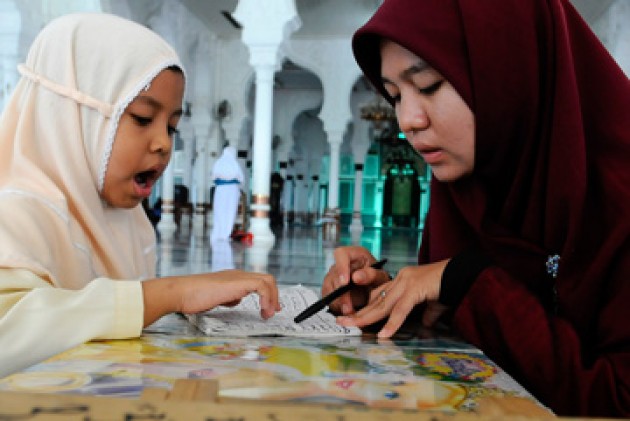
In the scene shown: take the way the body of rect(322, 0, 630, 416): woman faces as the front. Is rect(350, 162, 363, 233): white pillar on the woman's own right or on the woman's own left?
on the woman's own right

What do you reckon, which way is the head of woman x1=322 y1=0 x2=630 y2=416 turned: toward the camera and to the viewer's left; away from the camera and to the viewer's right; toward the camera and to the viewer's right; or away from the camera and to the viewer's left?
toward the camera and to the viewer's left

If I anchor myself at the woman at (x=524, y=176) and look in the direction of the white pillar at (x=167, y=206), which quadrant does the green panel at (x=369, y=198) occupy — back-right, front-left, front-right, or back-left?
front-right

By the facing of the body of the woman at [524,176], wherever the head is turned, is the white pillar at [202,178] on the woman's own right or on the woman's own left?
on the woman's own right

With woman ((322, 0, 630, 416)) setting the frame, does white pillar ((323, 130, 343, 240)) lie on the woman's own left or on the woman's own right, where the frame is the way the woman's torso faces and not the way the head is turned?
on the woman's own right

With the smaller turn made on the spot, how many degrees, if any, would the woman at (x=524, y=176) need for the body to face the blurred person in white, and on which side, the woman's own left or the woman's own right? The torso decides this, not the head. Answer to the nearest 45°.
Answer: approximately 90° to the woman's own right

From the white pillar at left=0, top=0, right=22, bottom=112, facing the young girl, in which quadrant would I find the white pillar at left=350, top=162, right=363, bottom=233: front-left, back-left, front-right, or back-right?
back-left

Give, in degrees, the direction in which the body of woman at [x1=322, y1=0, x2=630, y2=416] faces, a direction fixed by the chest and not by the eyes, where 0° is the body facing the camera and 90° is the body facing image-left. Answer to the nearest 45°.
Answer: approximately 45°

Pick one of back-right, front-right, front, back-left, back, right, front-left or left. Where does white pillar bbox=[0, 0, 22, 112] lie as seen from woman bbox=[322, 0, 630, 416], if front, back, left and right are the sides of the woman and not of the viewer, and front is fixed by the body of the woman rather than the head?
right
